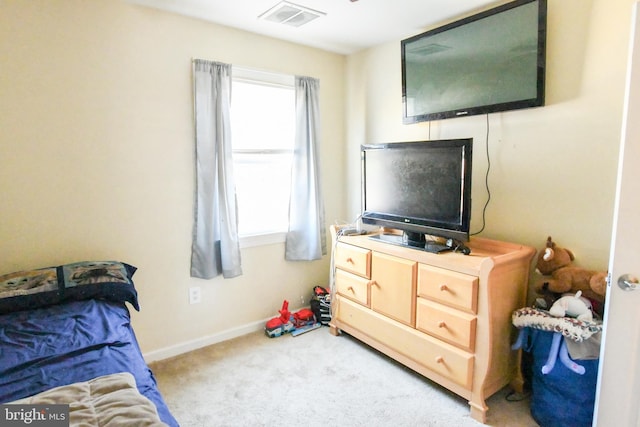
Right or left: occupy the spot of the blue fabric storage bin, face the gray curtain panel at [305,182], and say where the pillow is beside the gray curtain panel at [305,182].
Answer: left

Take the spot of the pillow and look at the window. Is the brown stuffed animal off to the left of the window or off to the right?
right

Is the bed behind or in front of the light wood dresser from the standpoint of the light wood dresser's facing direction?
in front

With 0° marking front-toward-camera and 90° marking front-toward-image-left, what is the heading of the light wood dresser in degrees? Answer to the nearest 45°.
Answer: approximately 45°

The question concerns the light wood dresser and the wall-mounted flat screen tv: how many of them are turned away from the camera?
0

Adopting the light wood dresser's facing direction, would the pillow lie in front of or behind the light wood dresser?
in front

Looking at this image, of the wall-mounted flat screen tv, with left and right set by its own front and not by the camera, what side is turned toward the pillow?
front

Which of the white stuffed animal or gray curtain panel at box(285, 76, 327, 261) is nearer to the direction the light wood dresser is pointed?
the gray curtain panel
